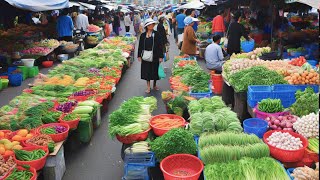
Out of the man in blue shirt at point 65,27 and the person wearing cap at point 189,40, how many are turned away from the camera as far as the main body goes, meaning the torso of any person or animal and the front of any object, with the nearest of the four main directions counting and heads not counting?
1

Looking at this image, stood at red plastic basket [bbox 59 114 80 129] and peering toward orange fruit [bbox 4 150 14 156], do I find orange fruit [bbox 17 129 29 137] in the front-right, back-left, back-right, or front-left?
front-right

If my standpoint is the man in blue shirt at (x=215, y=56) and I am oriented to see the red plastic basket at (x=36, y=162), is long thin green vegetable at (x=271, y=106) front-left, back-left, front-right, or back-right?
front-left
